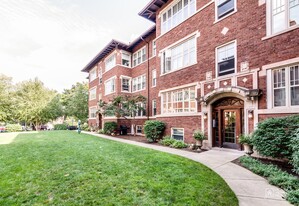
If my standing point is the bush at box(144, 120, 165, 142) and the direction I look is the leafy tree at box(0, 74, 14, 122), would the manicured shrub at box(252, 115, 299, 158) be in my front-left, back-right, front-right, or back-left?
back-left

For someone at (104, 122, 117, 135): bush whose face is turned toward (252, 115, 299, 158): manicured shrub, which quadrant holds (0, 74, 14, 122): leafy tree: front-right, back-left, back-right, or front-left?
back-right

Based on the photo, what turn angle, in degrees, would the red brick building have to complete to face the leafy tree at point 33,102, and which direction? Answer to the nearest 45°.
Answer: approximately 90° to its right

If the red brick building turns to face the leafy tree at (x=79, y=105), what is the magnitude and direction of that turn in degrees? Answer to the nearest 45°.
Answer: approximately 90° to its right

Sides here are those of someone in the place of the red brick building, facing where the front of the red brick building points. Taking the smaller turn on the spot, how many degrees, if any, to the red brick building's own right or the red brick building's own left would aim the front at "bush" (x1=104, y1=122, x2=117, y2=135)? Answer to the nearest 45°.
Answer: approximately 90° to the red brick building's own right

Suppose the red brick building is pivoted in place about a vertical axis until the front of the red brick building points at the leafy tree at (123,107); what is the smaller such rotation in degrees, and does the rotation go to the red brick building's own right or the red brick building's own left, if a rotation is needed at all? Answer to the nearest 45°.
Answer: approximately 90° to the red brick building's own right

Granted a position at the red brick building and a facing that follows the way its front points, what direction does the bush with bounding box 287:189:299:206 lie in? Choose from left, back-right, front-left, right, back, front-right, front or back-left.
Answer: front-left

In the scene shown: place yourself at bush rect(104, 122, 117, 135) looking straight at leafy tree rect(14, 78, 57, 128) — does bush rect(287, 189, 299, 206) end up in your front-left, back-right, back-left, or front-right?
back-left

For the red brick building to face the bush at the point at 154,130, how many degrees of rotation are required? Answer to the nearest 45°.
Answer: approximately 90° to its right
